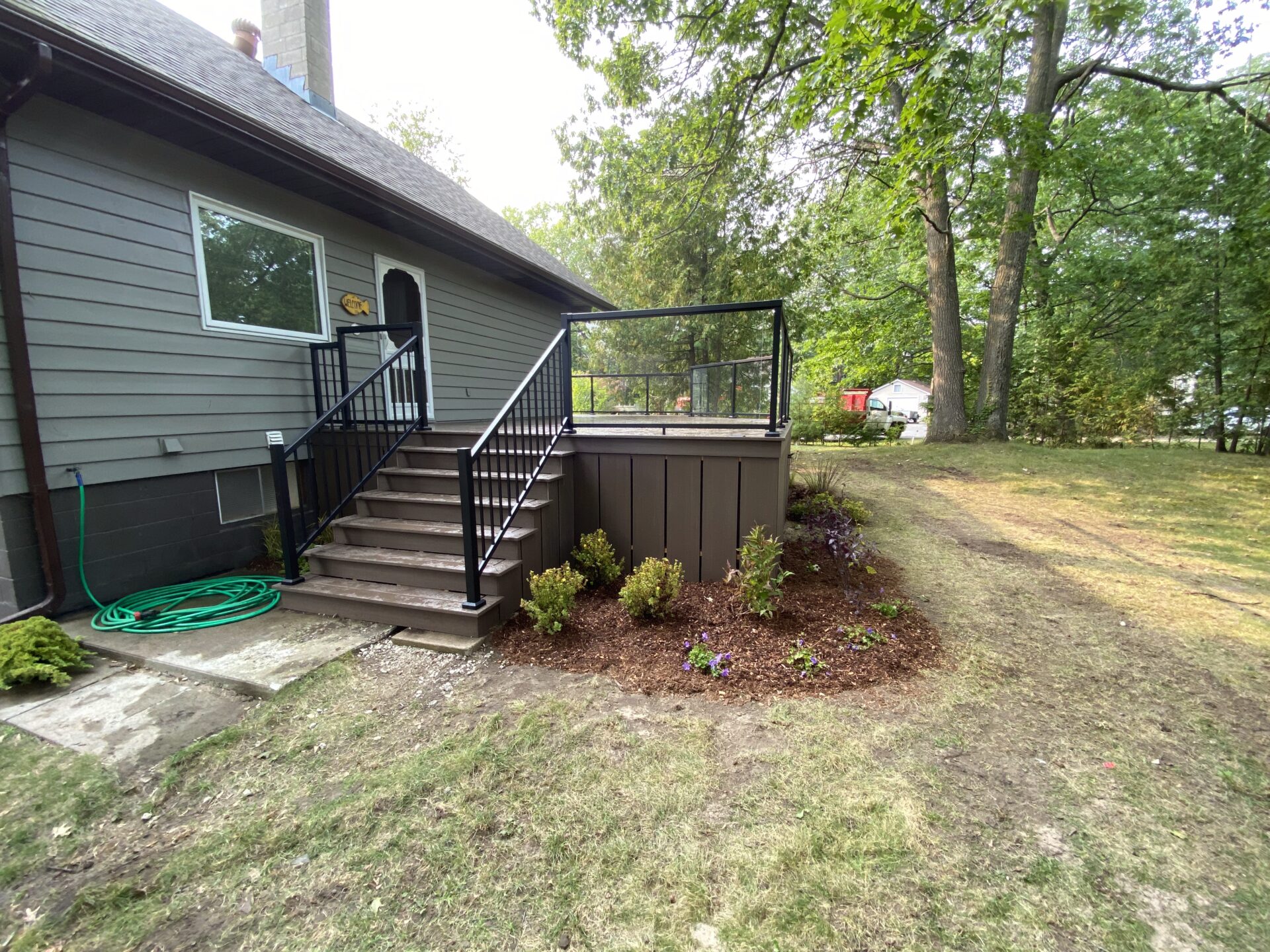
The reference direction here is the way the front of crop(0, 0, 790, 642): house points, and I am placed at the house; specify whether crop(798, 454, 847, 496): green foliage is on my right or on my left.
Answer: on my left

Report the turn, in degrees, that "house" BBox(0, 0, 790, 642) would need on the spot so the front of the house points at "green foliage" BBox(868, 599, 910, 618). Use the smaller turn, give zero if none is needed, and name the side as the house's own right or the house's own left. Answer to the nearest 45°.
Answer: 0° — it already faces it

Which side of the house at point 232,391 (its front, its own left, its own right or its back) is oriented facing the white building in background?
left

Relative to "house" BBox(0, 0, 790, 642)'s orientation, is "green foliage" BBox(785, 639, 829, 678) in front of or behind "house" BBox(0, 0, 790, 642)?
in front

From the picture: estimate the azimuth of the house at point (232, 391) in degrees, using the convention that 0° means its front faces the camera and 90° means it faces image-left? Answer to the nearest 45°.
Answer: approximately 315°

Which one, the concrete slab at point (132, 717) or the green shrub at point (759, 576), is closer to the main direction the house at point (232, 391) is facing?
the green shrub

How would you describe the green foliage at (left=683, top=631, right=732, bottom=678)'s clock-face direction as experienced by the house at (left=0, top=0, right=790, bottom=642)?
The green foliage is roughly at 12 o'clock from the house.

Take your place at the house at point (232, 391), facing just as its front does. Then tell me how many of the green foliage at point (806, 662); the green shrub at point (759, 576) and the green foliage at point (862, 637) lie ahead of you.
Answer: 3

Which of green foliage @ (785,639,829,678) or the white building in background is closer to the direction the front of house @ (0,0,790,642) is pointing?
the green foliage

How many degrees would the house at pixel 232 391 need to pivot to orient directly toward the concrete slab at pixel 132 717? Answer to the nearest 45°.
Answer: approximately 45° to its right

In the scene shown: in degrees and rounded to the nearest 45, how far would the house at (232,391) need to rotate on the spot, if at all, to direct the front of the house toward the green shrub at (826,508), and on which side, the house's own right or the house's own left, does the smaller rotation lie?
approximately 45° to the house's own left
